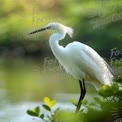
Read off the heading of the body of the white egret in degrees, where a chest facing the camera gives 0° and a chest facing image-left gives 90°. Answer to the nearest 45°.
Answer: approximately 90°
